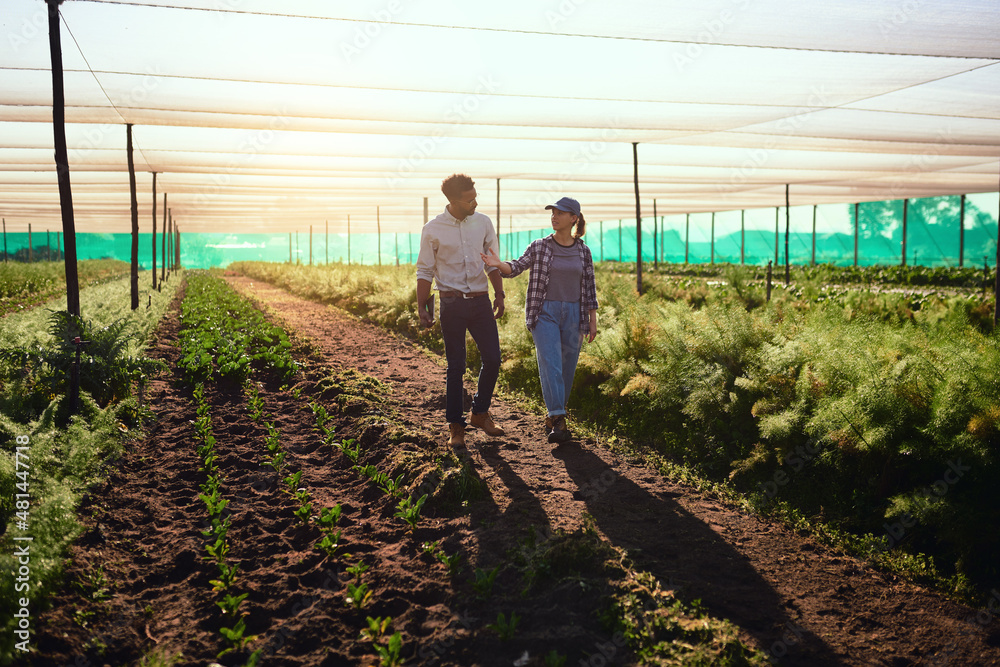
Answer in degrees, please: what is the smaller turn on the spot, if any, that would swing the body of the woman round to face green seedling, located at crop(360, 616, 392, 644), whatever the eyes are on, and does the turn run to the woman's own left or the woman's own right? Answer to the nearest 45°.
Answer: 0° — they already face it

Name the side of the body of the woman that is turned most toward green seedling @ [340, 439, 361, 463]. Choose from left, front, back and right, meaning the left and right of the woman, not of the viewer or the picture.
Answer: right

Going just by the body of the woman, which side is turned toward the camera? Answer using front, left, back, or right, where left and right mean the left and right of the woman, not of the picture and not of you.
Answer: front

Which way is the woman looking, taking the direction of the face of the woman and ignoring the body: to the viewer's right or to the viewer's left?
to the viewer's left

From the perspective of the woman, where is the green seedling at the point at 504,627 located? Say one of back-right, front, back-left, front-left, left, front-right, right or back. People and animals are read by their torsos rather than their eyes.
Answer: front

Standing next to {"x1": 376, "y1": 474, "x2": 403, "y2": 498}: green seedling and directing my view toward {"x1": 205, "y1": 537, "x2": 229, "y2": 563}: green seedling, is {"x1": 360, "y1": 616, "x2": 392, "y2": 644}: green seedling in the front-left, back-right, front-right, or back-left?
front-left

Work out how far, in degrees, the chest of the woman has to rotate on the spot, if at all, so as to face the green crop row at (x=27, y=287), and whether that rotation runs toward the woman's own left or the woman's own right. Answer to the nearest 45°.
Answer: approximately 135° to the woman's own right

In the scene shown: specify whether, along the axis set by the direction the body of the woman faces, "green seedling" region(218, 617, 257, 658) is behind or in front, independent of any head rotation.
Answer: in front
